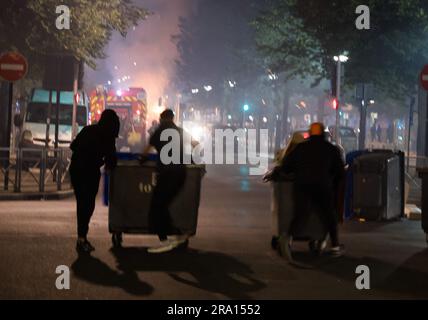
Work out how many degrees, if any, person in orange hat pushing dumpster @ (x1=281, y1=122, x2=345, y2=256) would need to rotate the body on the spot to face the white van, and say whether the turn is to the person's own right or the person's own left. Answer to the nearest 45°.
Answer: approximately 45° to the person's own left

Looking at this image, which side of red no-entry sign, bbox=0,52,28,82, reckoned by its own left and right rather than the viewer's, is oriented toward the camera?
front

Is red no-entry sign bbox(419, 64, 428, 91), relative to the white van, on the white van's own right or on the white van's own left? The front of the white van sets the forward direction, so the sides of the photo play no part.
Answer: on the white van's own left

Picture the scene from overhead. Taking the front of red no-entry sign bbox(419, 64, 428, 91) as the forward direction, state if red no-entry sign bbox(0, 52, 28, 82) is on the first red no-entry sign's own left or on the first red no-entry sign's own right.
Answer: on the first red no-entry sign's own right

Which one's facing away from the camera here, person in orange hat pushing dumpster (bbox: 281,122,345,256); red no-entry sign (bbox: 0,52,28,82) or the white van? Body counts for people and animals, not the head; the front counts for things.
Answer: the person in orange hat pushing dumpster

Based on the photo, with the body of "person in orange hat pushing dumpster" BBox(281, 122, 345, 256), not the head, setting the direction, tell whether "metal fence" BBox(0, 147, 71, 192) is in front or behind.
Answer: in front

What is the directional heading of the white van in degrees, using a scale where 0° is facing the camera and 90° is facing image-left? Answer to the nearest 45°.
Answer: approximately 45°

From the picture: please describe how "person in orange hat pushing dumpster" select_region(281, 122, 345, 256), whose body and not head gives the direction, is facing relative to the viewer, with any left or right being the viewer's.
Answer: facing away from the viewer

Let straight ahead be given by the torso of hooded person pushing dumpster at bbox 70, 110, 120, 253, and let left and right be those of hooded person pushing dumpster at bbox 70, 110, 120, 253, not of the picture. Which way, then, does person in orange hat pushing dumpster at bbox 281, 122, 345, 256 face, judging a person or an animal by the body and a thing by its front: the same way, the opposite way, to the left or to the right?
to the left
